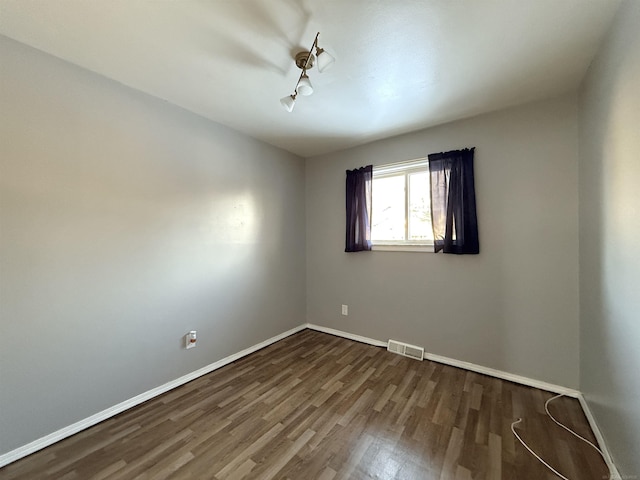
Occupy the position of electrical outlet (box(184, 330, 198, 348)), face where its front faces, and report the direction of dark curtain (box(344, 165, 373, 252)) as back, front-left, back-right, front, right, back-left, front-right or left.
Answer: front-left

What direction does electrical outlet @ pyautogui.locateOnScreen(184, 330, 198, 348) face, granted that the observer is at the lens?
facing the viewer and to the right of the viewer

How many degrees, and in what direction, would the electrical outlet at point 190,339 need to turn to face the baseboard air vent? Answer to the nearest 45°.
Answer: approximately 45° to its left

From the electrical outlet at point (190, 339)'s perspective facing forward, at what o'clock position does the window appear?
The window is roughly at 11 o'clock from the electrical outlet.

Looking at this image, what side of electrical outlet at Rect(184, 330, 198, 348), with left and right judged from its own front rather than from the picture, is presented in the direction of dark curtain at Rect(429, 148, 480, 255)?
front
